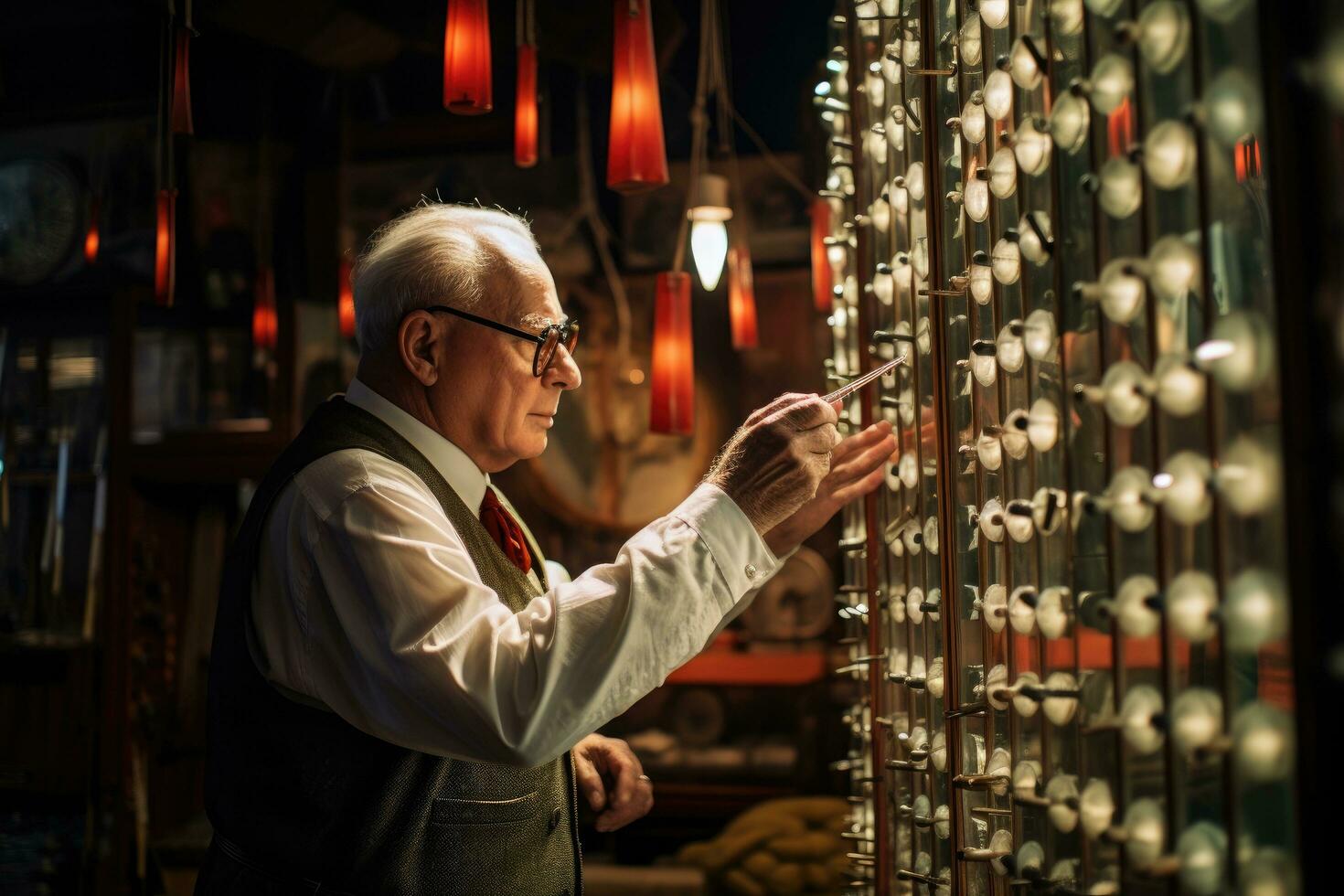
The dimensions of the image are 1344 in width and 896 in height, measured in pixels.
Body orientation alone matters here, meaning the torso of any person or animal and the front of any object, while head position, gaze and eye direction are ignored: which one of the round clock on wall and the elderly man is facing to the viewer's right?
the elderly man

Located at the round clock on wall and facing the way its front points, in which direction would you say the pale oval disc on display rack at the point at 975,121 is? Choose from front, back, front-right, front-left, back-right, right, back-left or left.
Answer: front

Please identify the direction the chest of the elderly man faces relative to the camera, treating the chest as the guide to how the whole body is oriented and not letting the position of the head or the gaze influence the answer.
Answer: to the viewer's right

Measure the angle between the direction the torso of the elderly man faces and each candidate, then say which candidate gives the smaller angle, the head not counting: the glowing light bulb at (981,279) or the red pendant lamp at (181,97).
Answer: the glowing light bulb

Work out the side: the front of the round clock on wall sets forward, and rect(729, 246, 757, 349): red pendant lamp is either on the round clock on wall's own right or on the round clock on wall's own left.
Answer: on the round clock on wall's own left

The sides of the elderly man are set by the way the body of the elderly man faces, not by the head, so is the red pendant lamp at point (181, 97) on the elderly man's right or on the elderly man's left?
on the elderly man's left

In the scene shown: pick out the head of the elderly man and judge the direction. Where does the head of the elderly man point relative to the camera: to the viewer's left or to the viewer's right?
to the viewer's right

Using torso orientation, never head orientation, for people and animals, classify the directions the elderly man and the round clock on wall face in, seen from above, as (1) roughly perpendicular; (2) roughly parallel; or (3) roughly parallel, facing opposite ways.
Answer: roughly perpendicular

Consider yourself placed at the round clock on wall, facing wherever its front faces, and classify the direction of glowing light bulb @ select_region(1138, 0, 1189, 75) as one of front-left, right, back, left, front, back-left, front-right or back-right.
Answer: front

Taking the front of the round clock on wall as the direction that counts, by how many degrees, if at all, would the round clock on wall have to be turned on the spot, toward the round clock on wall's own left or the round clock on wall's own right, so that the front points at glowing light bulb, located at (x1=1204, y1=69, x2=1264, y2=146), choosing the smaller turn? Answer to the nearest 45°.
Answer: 0° — it already faces it

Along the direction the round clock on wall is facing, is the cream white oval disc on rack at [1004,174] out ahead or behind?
ahead

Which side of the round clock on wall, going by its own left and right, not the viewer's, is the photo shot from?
front

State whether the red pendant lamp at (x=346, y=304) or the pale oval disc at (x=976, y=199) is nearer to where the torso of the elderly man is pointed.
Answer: the pale oval disc

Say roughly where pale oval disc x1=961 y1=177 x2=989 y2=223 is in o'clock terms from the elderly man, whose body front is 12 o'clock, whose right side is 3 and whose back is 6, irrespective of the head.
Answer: The pale oval disc is roughly at 1 o'clock from the elderly man.

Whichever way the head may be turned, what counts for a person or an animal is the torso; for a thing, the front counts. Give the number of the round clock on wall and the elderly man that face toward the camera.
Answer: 1

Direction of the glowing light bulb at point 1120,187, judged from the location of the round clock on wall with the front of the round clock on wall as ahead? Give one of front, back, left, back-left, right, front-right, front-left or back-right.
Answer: front
